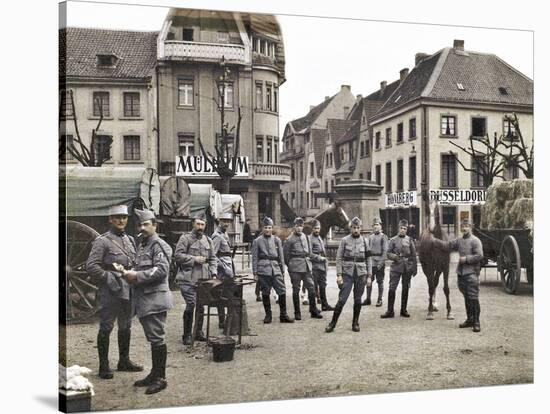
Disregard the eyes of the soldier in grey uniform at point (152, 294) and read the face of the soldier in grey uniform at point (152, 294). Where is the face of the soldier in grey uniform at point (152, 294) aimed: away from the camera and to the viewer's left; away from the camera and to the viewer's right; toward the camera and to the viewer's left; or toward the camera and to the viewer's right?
toward the camera and to the viewer's left

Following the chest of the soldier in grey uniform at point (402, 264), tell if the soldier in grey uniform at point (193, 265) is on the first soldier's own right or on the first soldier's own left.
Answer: on the first soldier's own right

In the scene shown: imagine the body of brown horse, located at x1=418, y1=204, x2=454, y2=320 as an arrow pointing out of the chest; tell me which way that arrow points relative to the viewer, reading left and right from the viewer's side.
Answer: facing the viewer

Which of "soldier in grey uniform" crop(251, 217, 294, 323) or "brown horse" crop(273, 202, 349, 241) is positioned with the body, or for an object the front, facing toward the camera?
the soldier in grey uniform

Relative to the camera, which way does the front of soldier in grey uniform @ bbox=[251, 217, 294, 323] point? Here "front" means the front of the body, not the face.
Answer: toward the camera

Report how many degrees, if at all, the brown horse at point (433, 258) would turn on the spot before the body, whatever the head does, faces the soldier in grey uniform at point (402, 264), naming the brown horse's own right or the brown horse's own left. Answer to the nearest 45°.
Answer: approximately 45° to the brown horse's own right

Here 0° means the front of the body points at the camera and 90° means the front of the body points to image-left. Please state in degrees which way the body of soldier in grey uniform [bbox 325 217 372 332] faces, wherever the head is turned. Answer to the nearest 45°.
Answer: approximately 0°

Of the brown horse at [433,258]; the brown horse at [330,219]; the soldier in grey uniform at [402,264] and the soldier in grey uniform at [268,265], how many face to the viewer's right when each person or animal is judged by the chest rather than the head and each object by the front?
1

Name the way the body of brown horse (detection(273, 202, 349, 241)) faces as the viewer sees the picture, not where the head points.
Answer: to the viewer's right
